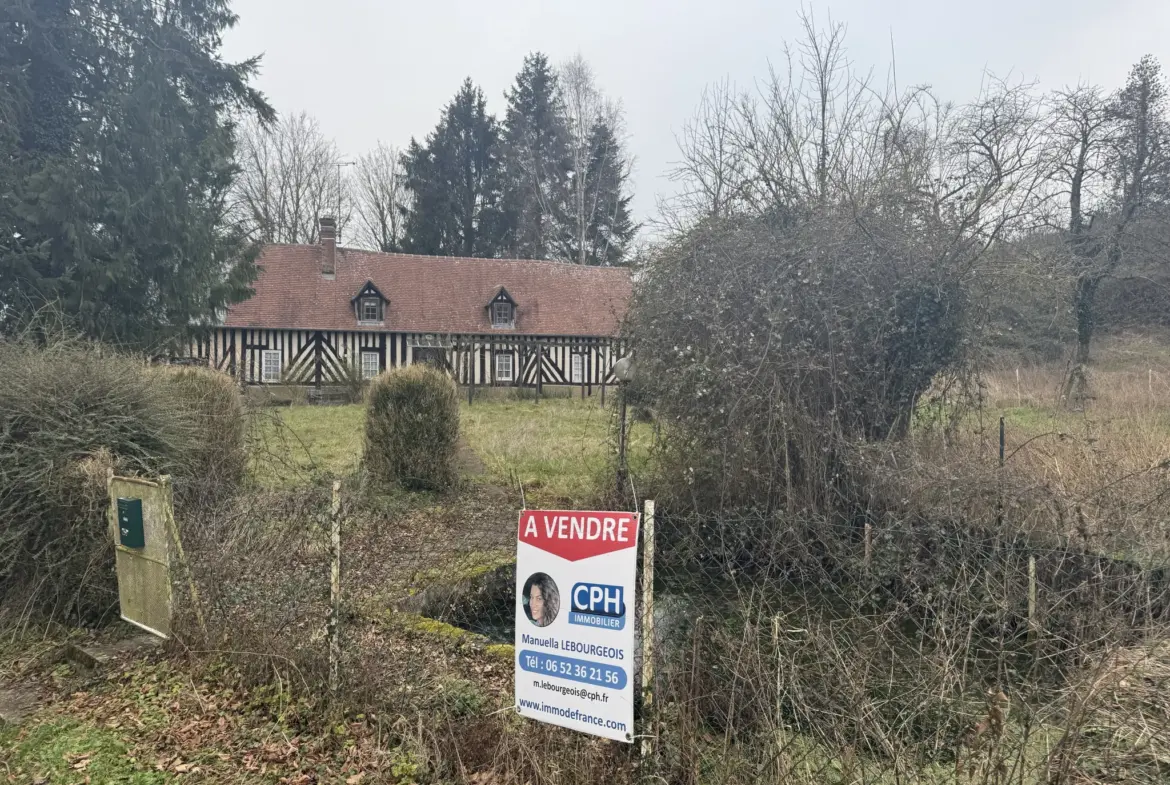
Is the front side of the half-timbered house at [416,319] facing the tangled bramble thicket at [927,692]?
yes

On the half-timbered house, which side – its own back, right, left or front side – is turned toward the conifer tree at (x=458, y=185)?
back

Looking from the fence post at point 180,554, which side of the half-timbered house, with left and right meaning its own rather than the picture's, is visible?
front

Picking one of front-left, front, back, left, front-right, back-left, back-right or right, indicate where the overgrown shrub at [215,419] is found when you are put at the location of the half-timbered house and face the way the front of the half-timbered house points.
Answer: front

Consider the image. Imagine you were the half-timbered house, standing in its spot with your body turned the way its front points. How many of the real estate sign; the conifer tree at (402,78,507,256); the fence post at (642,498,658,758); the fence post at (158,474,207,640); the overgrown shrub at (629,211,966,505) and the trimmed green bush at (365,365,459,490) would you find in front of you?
5

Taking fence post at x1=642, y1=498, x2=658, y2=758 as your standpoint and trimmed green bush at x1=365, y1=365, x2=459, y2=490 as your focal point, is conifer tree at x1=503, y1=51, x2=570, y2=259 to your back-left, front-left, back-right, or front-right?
front-right

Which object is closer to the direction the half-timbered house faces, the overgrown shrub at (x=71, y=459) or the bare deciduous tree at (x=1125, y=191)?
the overgrown shrub

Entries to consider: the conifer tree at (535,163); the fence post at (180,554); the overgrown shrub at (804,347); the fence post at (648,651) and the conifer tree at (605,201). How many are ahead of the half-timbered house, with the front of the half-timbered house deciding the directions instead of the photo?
3

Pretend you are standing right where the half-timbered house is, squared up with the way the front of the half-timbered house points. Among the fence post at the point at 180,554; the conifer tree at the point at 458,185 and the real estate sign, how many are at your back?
1

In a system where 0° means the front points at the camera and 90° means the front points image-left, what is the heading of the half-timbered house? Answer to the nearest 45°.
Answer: approximately 0°

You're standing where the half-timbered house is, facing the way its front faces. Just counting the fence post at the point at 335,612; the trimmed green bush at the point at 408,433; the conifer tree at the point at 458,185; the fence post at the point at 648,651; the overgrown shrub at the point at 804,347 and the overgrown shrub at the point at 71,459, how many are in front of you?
5

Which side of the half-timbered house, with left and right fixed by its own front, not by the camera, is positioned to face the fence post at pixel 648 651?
front

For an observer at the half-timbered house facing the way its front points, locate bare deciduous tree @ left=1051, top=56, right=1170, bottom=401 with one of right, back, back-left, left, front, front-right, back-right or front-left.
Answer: front-left

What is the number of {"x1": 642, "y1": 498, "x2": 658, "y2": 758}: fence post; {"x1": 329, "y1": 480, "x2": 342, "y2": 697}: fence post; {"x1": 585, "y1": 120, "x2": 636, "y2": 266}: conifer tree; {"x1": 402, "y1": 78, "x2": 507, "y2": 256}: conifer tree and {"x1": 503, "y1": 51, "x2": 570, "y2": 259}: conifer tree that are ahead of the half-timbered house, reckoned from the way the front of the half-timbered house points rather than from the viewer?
2

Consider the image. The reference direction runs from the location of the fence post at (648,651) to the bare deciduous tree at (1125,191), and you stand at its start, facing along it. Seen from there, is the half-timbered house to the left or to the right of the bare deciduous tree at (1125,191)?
left

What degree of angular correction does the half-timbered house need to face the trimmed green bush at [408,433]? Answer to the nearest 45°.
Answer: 0° — it already faces it

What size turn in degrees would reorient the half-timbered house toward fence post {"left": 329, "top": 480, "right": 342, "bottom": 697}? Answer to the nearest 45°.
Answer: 0° — it already faces it

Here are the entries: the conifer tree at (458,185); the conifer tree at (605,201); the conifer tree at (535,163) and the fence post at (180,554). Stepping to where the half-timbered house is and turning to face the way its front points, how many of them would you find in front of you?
1

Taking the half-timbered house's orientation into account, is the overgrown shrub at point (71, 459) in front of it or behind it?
in front
